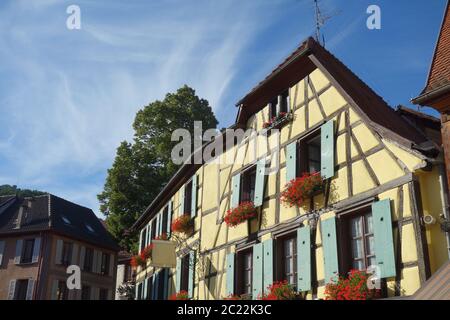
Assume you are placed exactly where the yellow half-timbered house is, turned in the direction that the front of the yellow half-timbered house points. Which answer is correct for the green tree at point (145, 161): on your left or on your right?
on your right

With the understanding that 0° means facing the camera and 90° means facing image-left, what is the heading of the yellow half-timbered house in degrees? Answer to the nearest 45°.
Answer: approximately 45°
